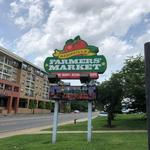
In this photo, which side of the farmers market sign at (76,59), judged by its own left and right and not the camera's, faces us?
front

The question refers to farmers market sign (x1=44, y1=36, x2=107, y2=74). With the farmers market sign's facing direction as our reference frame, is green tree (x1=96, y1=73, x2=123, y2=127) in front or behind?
behind
